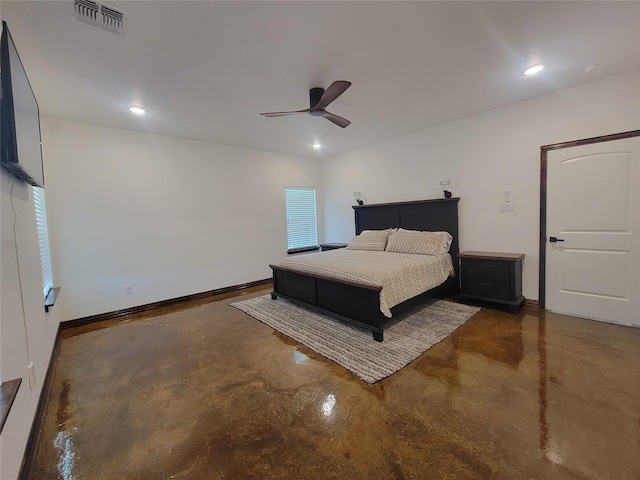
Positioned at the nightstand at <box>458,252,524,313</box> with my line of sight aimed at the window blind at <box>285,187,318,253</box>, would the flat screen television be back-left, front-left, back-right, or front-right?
front-left

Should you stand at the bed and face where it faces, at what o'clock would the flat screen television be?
The flat screen television is roughly at 12 o'clock from the bed.

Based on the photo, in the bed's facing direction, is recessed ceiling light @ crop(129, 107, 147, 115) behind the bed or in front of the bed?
in front

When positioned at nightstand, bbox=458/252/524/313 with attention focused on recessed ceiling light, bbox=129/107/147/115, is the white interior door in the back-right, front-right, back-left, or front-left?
back-left

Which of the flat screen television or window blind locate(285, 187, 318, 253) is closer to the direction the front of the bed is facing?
the flat screen television

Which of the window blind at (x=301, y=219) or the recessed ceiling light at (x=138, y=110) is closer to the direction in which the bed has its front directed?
the recessed ceiling light

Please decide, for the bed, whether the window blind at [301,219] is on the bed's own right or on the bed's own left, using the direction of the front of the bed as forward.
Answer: on the bed's own right

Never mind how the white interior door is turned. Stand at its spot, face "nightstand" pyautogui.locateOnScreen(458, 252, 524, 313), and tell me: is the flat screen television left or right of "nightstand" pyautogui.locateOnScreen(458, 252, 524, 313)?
left

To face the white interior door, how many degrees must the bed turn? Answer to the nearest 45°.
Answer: approximately 135° to its left
